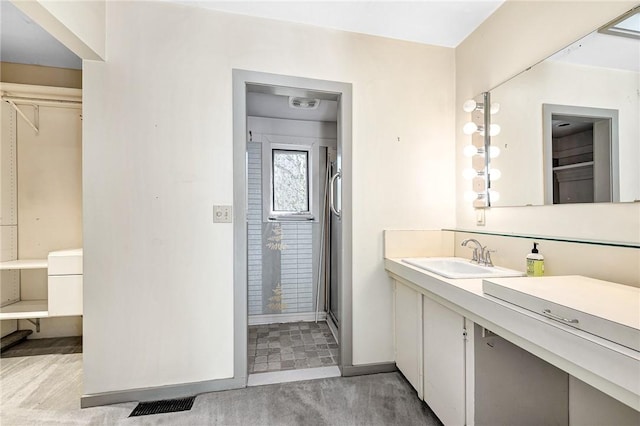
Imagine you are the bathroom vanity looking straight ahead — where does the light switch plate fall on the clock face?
The light switch plate is roughly at 1 o'clock from the bathroom vanity.

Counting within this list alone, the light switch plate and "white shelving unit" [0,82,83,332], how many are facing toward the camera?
2

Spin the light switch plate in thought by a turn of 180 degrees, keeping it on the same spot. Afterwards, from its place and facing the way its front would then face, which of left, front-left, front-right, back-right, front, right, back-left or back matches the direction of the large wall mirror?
back-right

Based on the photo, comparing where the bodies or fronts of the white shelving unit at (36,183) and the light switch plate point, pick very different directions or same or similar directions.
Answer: same or similar directions

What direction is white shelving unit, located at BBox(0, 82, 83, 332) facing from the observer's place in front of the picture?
facing the viewer

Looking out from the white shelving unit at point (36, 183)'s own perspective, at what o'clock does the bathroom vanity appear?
The bathroom vanity is roughly at 11 o'clock from the white shelving unit.

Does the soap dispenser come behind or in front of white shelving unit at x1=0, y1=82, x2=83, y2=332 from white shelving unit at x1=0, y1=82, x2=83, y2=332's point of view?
in front

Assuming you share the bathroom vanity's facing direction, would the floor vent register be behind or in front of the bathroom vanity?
in front

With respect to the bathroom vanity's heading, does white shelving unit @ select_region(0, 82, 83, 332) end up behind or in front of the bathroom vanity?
in front

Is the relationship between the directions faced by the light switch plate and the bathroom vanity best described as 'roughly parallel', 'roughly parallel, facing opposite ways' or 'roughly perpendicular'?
roughly perpendicular

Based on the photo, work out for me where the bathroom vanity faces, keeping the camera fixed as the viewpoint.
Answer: facing the viewer and to the left of the viewer
